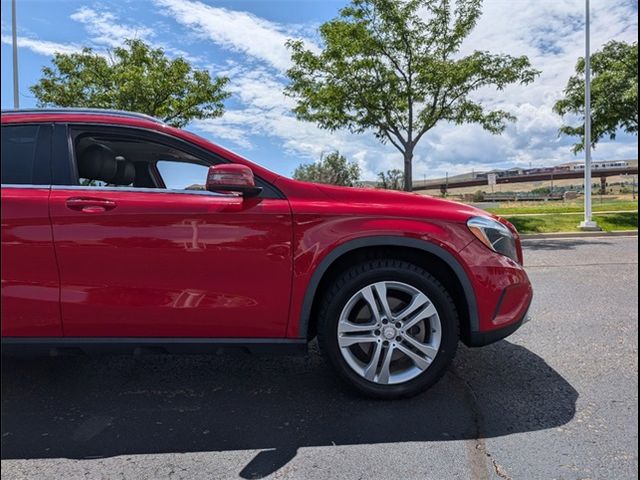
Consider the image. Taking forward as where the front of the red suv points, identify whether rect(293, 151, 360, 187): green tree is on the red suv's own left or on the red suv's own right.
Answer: on the red suv's own left

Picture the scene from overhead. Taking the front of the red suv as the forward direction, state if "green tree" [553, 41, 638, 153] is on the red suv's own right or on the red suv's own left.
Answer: on the red suv's own left

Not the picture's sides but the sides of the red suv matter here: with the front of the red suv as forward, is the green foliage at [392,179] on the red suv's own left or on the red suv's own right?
on the red suv's own left

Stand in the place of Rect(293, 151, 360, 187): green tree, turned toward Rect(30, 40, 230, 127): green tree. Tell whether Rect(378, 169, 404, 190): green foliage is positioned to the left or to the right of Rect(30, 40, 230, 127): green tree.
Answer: left

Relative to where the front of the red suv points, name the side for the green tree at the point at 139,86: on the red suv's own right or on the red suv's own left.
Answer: on the red suv's own left

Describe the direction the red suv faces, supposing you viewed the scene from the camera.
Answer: facing to the right of the viewer
